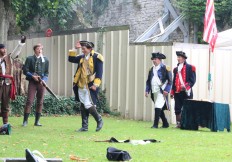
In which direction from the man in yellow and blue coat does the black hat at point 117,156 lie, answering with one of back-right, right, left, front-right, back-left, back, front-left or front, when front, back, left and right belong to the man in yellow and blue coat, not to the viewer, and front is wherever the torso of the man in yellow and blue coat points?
front-left

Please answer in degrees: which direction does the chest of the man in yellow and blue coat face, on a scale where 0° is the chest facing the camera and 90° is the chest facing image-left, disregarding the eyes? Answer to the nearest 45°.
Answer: approximately 45°

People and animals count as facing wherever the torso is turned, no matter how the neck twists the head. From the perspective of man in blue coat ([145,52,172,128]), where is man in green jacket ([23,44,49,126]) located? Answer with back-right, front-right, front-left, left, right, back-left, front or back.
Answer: front-right

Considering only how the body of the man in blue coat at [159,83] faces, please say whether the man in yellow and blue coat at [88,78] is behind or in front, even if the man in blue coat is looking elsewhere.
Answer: in front

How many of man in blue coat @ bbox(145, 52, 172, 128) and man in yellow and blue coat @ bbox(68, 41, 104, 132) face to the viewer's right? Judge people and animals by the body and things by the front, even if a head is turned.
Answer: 0

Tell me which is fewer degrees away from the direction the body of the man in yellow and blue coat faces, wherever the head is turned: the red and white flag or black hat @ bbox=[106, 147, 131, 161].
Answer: the black hat

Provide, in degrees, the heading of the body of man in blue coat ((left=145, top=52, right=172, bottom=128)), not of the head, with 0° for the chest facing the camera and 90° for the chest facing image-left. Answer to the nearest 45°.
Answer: approximately 45°

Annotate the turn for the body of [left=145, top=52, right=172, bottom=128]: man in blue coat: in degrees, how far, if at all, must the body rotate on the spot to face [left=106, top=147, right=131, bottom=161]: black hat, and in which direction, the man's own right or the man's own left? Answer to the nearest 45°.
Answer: approximately 45° to the man's own left
